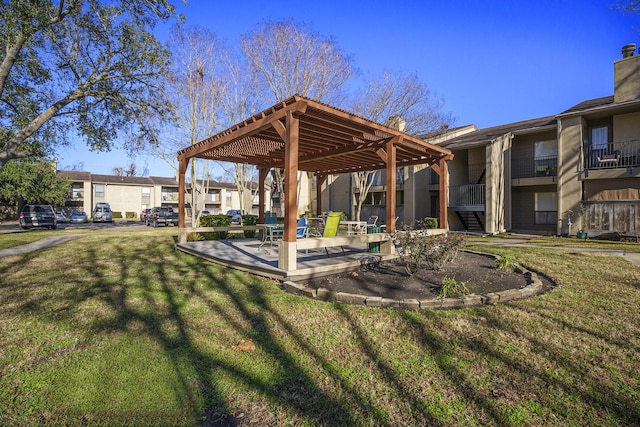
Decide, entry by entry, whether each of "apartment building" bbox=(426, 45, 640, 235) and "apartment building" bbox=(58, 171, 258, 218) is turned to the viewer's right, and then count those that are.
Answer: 0

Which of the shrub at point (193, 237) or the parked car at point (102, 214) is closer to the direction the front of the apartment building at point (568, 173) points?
the shrub

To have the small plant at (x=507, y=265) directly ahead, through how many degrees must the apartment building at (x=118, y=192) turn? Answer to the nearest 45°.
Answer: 0° — it already faces it

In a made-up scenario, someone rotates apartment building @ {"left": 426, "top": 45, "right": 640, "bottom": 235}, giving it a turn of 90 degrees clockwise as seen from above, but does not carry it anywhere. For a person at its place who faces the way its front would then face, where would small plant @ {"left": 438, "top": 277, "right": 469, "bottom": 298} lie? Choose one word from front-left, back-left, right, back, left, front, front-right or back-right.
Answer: back-left

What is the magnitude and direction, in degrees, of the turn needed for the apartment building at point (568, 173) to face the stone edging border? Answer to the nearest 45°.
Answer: approximately 45° to its left

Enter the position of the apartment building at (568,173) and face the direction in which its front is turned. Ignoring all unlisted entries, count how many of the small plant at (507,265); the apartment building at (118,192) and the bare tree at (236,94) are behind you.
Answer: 0

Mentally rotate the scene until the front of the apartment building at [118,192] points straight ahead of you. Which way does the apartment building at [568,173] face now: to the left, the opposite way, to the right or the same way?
to the right

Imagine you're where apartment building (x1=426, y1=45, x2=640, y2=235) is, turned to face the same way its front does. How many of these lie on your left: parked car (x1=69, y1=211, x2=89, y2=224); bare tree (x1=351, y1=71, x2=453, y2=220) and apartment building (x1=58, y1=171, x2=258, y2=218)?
0

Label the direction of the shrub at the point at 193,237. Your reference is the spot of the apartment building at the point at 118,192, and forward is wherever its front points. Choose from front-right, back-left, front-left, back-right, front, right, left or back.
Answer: front

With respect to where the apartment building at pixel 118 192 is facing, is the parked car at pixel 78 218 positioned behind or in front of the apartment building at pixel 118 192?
in front

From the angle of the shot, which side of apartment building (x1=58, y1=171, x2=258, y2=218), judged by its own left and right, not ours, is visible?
front

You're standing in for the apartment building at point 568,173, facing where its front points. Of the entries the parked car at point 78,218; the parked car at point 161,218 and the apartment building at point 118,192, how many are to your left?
0

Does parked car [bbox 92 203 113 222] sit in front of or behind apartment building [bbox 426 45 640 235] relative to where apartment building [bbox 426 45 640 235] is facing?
in front

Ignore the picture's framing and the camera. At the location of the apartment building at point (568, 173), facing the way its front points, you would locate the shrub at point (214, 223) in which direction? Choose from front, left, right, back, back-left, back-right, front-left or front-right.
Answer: front

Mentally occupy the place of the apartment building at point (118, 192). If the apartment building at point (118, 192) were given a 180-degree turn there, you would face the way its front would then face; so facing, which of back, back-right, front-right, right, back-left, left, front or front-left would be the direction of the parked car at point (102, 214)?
back

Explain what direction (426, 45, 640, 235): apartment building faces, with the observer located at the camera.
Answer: facing the viewer and to the left of the viewer

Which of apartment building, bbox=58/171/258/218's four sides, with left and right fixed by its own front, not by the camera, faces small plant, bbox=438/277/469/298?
front
